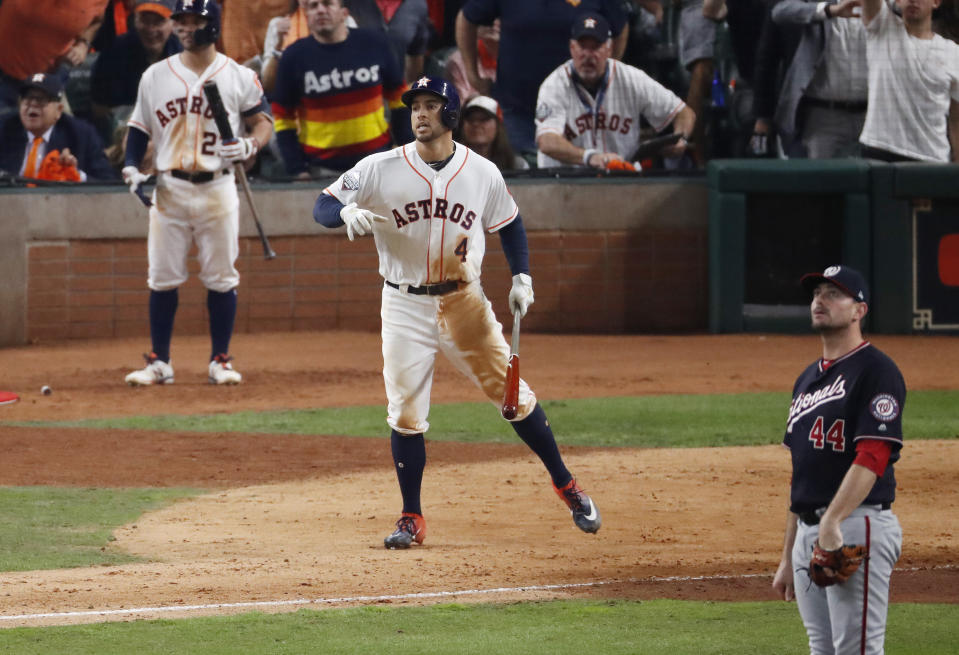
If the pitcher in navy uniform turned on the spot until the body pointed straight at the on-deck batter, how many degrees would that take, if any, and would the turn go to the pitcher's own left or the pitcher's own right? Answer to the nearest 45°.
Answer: approximately 90° to the pitcher's own right

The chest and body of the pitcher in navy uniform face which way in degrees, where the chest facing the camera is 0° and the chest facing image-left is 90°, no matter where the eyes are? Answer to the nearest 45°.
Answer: approximately 45°

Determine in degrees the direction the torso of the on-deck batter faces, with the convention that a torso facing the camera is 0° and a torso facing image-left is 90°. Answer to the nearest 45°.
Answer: approximately 0°

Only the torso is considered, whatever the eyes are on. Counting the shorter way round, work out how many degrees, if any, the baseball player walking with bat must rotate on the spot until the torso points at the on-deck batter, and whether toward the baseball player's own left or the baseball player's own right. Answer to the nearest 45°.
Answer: approximately 180°

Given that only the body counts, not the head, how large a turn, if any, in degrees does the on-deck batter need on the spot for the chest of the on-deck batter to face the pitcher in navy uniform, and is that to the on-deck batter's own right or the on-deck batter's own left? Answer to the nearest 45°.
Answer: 0° — they already face them

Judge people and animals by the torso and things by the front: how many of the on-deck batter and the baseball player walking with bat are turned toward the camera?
2

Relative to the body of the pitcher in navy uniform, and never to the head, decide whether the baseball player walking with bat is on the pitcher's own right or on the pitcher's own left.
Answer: on the pitcher's own right

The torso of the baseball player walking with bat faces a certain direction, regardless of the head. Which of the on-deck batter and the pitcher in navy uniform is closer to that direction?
the pitcher in navy uniform
